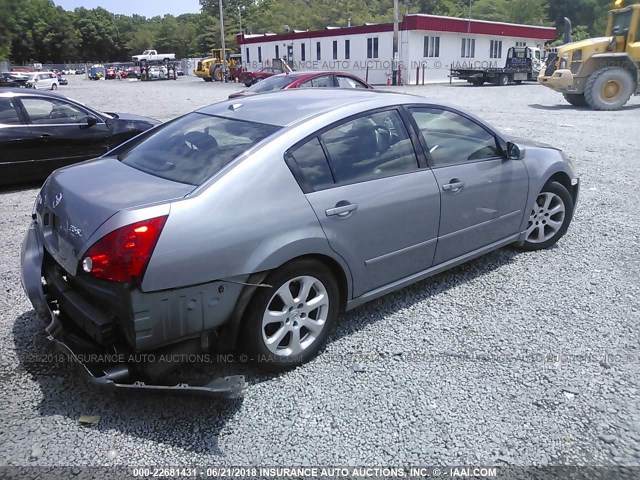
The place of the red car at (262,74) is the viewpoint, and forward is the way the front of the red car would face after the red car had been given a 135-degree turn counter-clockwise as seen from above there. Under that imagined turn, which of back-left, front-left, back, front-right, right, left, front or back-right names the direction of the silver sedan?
right

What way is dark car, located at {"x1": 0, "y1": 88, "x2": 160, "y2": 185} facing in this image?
to the viewer's right

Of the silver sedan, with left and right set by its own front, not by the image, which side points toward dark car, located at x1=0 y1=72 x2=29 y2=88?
left

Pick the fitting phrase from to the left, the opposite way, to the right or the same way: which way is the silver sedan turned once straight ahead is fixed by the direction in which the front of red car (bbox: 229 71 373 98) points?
the opposite way

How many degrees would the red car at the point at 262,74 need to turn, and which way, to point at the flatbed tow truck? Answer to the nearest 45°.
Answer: approximately 135° to its left

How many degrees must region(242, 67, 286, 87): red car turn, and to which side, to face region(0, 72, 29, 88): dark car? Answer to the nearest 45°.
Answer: approximately 45° to its right

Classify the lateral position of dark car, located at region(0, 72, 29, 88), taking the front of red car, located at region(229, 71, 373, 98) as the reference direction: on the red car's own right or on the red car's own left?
on the red car's own right

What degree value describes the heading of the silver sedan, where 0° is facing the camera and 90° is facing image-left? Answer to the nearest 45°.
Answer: approximately 225°

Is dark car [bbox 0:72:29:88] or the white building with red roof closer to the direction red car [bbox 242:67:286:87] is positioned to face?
the dark car

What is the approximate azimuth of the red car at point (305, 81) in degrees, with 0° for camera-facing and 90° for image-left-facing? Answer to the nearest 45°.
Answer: approximately 45°
